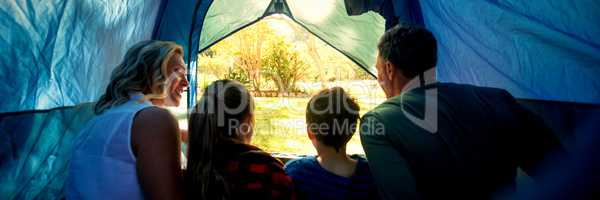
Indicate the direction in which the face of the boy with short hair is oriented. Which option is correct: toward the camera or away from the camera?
away from the camera

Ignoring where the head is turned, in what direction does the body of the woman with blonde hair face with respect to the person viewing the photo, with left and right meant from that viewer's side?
facing away from the viewer and to the right of the viewer

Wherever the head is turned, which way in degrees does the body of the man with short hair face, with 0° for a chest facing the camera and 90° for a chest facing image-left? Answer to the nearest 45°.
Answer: approximately 135°

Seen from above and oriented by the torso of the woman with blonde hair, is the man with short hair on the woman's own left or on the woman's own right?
on the woman's own right

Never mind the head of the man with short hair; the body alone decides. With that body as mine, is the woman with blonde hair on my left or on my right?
on my left

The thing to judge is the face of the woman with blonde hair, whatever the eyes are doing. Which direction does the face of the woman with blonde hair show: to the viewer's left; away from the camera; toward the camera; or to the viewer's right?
to the viewer's right

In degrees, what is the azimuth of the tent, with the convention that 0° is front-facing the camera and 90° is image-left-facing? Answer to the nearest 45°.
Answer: approximately 180°

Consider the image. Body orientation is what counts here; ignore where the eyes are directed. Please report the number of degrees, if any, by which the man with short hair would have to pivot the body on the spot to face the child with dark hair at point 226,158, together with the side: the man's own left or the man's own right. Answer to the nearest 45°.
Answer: approximately 45° to the man's own left

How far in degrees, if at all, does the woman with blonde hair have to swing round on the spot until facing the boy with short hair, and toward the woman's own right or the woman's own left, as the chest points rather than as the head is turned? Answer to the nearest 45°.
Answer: approximately 45° to the woman's own right
